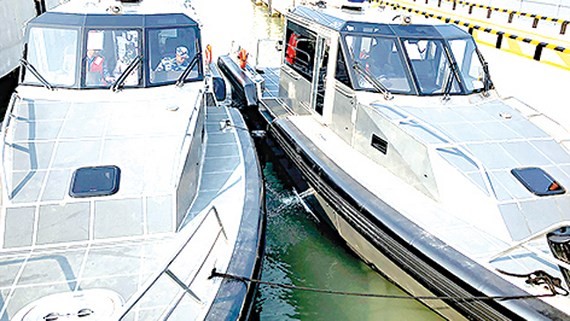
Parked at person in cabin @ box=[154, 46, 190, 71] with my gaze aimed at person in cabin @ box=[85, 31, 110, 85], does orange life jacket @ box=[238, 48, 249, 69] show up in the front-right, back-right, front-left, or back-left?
back-right

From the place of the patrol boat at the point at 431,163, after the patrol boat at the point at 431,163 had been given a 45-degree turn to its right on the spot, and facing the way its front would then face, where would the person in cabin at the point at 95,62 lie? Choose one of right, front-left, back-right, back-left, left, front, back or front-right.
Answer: right

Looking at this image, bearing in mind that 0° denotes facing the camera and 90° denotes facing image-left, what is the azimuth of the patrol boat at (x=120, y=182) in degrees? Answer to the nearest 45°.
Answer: approximately 0°

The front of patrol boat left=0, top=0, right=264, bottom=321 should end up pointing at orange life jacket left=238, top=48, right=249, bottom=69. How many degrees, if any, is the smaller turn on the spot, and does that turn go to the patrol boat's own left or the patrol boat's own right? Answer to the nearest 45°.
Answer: approximately 180°

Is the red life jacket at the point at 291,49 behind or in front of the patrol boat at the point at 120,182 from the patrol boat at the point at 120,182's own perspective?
behind

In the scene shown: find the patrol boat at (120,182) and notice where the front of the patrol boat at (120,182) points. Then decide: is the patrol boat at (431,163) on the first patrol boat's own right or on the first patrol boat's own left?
on the first patrol boat's own left

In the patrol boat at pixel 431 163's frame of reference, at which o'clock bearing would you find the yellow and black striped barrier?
The yellow and black striped barrier is roughly at 8 o'clock from the patrol boat.

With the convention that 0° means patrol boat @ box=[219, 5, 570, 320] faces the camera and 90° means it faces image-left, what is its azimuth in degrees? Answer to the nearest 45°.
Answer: approximately 315°
